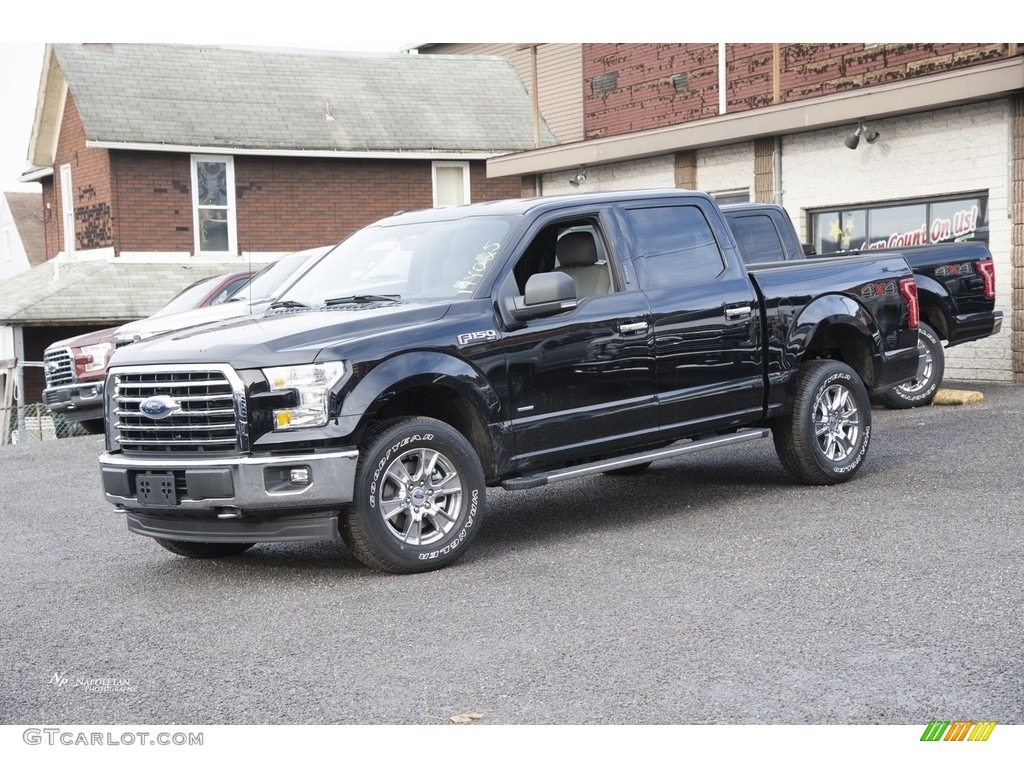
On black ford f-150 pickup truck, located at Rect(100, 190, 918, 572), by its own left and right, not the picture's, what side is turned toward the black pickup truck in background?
back

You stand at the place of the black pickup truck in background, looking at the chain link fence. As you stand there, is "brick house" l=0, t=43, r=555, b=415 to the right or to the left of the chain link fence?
right

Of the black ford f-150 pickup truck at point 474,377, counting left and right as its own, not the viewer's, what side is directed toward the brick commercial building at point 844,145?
back

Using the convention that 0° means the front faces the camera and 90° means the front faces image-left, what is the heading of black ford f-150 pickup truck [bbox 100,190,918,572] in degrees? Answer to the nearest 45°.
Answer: approximately 45°

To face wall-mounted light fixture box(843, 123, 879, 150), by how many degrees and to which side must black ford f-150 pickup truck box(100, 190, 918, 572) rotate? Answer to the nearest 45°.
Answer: approximately 180°

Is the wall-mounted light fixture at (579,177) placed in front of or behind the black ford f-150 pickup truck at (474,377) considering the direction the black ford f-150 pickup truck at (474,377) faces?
behind

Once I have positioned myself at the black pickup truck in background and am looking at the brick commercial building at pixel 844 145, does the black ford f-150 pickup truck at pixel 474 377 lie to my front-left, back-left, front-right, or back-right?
back-left
